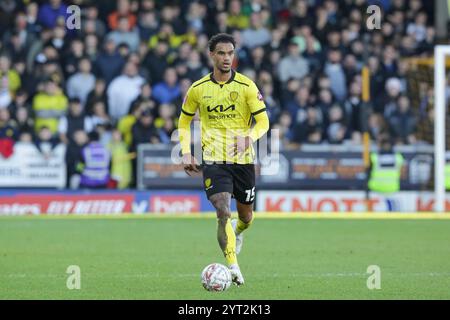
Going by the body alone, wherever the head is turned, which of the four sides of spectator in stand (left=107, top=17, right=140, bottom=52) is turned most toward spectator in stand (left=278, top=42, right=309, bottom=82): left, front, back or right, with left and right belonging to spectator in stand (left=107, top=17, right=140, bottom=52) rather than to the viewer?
left

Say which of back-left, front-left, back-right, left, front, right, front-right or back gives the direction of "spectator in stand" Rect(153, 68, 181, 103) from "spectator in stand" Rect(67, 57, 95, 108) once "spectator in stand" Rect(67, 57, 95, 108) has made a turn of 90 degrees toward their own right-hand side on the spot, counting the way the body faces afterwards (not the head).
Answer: back

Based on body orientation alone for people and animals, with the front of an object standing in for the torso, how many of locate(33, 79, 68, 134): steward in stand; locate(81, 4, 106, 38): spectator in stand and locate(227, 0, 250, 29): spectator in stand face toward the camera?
3

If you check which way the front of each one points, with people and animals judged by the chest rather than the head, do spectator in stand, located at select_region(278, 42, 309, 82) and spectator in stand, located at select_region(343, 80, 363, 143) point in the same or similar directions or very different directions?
same or similar directions

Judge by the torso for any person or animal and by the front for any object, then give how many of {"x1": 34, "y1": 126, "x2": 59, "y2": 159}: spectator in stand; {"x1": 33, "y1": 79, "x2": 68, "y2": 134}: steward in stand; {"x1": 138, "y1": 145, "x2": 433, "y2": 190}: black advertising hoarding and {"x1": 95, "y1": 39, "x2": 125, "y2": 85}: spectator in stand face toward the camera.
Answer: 4

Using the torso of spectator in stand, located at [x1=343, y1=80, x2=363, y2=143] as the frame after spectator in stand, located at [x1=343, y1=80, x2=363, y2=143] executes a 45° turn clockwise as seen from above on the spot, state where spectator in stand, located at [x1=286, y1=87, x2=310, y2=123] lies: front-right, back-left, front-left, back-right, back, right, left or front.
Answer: front-right

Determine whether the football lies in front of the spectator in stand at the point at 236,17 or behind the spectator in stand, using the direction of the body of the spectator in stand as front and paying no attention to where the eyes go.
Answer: in front

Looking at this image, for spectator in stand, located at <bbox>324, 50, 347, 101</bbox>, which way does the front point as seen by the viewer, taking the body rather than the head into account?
toward the camera

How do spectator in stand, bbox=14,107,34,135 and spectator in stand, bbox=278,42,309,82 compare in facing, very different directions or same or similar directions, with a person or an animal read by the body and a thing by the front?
same or similar directions

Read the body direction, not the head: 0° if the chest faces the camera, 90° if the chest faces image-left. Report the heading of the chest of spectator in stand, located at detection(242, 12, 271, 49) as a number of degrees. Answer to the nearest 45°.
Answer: approximately 0°

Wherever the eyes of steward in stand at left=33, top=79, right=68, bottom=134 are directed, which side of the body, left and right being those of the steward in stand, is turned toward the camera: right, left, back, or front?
front

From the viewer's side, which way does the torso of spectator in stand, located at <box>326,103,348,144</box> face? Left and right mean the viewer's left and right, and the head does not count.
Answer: facing the viewer

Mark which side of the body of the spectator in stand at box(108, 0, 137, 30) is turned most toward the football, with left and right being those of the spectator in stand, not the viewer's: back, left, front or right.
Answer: front

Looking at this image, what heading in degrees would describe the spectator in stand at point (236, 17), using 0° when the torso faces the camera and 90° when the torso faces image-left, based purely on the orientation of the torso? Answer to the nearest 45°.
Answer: approximately 0°
